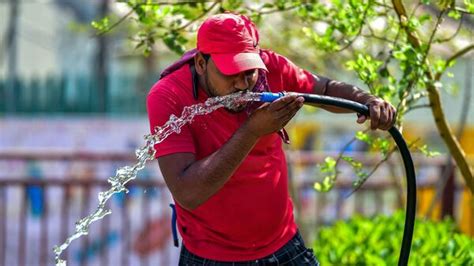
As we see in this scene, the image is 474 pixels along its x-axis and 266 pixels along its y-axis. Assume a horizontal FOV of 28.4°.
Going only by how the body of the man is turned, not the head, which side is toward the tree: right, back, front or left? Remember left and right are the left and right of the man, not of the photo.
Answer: left

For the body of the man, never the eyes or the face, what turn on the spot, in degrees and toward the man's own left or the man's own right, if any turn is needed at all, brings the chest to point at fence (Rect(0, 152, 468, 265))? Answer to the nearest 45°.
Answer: approximately 135° to the man's own left

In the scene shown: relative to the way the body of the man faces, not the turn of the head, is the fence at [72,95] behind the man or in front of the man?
behind

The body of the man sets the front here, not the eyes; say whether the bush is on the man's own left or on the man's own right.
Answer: on the man's own left

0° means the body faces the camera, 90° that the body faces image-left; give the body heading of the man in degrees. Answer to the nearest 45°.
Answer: approximately 315°
